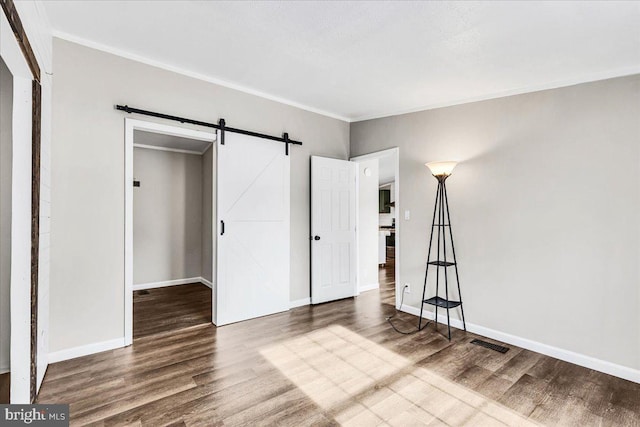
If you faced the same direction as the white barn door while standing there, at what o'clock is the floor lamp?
The floor lamp is roughly at 11 o'clock from the white barn door.

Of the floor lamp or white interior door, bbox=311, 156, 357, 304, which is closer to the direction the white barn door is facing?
the floor lamp

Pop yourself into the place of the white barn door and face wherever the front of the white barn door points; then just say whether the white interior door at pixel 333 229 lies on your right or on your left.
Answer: on your left

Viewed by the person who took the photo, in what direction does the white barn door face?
facing the viewer and to the right of the viewer
